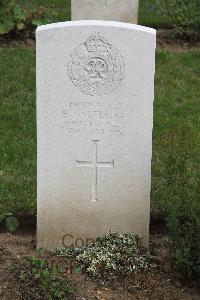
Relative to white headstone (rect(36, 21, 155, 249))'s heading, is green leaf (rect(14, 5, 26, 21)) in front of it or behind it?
behind

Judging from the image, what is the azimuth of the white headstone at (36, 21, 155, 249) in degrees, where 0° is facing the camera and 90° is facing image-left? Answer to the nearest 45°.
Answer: approximately 0°

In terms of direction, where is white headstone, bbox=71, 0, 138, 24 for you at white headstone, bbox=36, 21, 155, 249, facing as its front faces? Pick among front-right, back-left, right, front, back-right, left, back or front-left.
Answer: back

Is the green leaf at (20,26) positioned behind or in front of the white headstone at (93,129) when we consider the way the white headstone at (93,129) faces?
behind

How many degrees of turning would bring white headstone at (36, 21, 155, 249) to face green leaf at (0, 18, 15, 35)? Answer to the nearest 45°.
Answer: approximately 180°

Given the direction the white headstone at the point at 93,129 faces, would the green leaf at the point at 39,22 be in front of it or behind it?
behind
